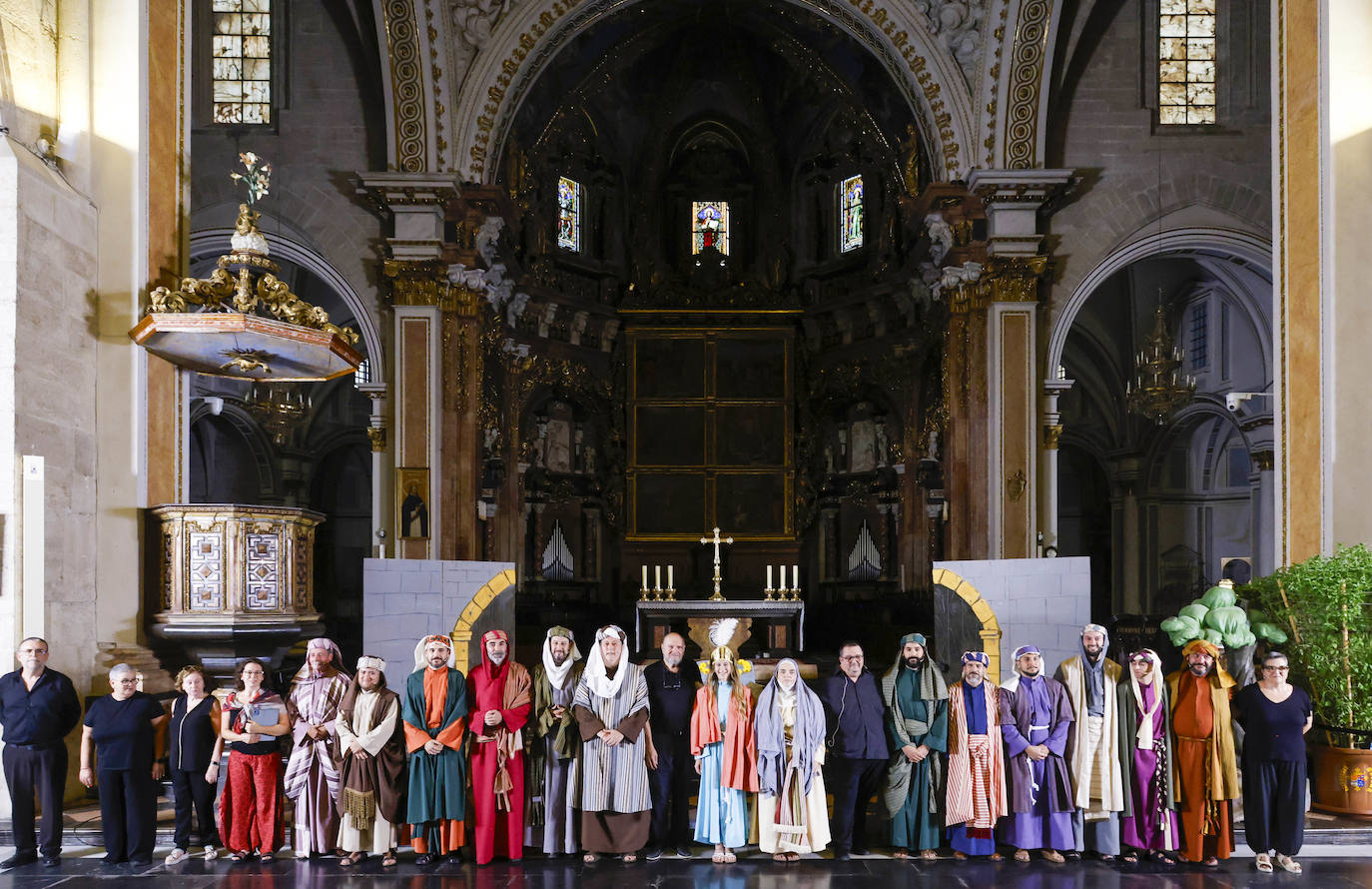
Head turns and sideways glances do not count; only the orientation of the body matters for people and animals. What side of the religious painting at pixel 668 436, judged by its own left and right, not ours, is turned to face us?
front

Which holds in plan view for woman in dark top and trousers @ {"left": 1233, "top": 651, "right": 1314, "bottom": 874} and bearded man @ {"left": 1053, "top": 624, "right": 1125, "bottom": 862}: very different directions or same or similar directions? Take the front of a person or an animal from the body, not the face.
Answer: same or similar directions

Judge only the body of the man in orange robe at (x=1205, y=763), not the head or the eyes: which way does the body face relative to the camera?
toward the camera

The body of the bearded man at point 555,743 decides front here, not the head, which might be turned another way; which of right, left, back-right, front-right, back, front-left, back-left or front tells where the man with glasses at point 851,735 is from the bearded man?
left

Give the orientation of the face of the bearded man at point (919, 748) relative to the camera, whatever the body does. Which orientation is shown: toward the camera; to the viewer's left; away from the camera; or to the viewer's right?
toward the camera

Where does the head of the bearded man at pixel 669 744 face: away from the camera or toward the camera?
toward the camera

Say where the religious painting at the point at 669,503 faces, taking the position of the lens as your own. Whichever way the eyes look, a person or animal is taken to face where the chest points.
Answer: facing the viewer

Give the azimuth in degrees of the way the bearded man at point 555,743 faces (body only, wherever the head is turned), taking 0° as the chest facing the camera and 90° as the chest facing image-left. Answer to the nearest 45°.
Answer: approximately 0°

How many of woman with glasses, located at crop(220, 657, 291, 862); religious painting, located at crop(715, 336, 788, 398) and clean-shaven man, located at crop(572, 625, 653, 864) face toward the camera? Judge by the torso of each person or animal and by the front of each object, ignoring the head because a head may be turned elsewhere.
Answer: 3

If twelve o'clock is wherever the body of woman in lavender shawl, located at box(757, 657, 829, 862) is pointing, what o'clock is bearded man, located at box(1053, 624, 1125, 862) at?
The bearded man is roughly at 9 o'clock from the woman in lavender shawl.

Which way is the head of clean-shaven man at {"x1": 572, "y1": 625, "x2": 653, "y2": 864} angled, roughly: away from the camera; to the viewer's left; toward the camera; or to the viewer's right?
toward the camera

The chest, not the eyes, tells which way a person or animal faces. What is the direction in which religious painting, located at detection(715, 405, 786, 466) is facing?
toward the camera

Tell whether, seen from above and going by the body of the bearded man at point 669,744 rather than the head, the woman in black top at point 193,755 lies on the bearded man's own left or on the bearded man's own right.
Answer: on the bearded man's own right

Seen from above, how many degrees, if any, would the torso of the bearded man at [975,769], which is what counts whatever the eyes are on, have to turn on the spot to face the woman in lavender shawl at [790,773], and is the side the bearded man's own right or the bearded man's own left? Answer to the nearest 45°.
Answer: approximately 90° to the bearded man's own right

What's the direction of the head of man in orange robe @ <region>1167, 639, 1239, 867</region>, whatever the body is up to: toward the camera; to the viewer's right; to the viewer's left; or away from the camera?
toward the camera
